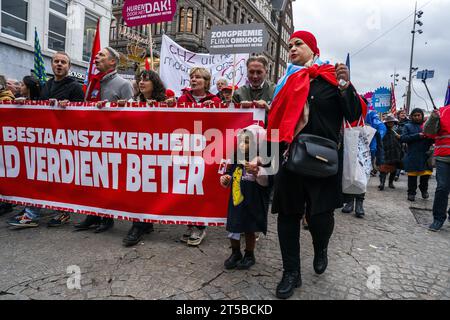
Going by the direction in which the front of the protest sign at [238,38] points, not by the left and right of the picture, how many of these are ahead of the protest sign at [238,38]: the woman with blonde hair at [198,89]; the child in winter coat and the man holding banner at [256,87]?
3

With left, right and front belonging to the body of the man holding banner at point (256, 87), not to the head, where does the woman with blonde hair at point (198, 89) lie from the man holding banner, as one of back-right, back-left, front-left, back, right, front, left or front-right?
right

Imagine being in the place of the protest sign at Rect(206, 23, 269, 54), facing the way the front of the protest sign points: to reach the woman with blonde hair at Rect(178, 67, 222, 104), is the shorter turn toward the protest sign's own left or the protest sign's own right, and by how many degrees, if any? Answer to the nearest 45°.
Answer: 0° — it already faces them

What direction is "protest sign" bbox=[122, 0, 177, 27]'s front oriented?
toward the camera

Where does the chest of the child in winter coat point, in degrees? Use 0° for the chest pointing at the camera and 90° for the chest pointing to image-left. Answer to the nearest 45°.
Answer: approximately 45°

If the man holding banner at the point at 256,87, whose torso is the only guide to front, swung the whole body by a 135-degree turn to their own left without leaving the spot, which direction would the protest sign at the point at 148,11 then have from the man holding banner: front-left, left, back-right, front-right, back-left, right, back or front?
left

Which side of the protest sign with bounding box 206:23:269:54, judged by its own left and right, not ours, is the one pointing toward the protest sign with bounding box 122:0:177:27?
right

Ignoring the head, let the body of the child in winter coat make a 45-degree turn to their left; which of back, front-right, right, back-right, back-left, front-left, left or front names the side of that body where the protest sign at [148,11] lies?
back-right
